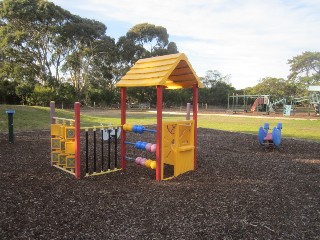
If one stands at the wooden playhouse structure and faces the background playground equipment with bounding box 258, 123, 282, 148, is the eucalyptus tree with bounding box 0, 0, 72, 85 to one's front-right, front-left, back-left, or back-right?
front-left

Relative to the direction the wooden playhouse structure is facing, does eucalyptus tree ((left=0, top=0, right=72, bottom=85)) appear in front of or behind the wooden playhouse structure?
behind
